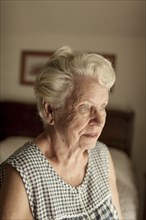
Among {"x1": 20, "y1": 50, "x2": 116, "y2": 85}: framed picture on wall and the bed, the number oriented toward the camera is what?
2

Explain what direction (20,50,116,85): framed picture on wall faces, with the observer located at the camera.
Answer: facing the viewer

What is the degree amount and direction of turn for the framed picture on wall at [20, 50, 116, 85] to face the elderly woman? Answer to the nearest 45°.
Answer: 0° — it already faces them

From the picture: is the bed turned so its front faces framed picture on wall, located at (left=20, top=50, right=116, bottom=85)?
no

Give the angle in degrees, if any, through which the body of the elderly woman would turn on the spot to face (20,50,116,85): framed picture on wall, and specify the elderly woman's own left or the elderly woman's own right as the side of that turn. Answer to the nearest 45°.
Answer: approximately 135° to the elderly woman's own left

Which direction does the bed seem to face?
toward the camera

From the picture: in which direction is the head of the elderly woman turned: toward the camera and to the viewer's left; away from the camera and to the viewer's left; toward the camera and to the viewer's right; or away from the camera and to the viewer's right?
toward the camera and to the viewer's right

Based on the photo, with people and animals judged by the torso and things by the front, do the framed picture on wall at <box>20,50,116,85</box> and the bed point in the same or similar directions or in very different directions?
same or similar directions

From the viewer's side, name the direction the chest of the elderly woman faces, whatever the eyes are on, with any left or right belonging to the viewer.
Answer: facing the viewer and to the right of the viewer
